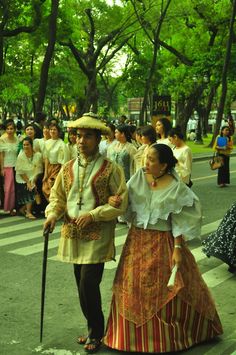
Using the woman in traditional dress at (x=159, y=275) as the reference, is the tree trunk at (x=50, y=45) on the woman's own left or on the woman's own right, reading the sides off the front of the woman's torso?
on the woman's own right

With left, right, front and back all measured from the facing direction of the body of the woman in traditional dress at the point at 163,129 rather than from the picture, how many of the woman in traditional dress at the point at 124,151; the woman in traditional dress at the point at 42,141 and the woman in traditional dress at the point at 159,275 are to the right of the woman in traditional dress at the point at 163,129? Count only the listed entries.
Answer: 2

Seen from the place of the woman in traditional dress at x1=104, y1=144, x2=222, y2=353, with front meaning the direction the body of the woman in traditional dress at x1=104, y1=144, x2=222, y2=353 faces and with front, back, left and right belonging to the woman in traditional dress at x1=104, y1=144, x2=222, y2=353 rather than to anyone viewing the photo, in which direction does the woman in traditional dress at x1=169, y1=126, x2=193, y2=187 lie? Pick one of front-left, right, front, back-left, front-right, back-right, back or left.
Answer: back-right

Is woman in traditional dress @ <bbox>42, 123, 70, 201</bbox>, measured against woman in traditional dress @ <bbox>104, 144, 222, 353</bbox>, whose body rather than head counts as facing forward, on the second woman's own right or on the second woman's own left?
on the second woman's own right

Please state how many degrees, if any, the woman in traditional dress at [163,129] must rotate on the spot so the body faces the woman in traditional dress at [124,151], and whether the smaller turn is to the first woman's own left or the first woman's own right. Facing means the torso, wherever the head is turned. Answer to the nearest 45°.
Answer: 0° — they already face them

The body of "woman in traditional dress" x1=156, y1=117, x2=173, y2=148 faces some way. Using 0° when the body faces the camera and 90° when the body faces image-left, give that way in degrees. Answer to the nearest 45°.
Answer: approximately 45°

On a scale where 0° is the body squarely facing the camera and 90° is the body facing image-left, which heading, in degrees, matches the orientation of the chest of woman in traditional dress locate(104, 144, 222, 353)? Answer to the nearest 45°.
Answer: approximately 45°

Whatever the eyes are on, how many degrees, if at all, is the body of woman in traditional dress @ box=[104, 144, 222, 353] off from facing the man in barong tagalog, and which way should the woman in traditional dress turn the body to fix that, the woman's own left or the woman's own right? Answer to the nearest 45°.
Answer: approximately 45° to the woman's own right

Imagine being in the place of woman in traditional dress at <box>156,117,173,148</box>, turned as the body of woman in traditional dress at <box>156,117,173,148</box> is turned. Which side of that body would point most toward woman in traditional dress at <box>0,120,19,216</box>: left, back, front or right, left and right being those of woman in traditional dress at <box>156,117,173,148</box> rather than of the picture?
front
